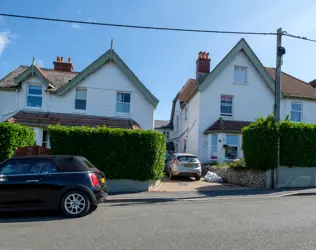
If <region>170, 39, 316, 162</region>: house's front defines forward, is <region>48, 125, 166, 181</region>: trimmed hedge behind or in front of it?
in front

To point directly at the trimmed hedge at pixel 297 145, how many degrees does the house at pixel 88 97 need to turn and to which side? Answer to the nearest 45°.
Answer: approximately 45° to its left

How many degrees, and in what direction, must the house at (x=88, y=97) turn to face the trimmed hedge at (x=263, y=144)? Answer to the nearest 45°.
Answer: approximately 45° to its left

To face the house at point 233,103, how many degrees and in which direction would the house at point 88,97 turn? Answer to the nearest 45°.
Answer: approximately 90° to its left

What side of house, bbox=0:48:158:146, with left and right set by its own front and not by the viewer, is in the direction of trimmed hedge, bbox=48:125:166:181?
front

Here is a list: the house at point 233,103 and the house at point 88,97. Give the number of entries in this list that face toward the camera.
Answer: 2

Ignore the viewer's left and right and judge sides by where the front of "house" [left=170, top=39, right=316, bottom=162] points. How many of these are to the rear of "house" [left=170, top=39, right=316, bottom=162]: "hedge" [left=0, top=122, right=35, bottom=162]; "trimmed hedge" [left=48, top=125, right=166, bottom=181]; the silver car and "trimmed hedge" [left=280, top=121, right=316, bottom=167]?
0

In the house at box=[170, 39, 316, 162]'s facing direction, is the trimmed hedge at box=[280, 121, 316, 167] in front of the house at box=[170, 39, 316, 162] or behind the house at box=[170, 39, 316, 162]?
in front

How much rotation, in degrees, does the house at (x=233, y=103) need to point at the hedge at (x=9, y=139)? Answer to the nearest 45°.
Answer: approximately 45° to its right

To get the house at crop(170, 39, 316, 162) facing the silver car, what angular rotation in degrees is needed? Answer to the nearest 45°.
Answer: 0° — it already faces it

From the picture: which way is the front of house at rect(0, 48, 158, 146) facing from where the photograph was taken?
facing the viewer
